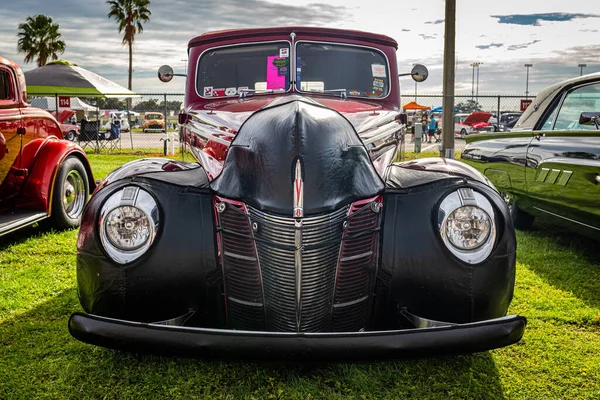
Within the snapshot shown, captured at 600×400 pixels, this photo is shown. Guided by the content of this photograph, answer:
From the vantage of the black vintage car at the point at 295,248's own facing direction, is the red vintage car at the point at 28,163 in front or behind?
behind

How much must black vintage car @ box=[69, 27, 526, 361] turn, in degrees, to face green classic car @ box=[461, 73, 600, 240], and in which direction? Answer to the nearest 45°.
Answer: approximately 135° to its left

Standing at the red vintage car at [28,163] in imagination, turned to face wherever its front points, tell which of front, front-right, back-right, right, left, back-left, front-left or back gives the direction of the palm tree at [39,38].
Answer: back-right

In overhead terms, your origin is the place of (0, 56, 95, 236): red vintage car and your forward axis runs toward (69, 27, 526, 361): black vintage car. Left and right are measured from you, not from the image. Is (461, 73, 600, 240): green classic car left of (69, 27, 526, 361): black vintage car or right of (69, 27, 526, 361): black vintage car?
left

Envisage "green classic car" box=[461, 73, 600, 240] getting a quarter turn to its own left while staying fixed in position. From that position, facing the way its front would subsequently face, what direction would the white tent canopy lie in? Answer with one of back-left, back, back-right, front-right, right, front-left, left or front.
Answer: left

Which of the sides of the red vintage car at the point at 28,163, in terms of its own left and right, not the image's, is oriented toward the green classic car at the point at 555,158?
left

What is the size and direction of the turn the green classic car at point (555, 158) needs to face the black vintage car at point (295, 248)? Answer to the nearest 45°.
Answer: approximately 45° to its right

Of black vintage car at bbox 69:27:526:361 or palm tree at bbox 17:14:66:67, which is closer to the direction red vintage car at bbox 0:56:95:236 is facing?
the black vintage car

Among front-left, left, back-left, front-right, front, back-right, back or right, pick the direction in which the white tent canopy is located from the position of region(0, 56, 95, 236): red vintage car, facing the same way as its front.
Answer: back-right
